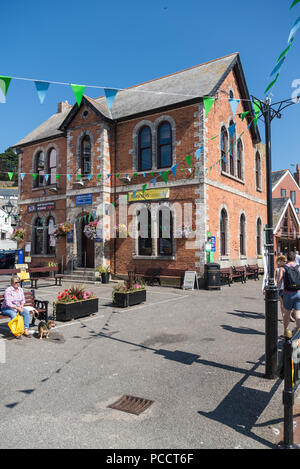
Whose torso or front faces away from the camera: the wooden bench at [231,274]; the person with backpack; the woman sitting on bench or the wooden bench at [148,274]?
the person with backpack

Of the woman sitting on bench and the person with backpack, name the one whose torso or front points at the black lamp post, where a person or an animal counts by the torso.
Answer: the woman sitting on bench

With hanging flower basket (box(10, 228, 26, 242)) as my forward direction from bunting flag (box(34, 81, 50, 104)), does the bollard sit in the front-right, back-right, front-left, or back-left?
back-right

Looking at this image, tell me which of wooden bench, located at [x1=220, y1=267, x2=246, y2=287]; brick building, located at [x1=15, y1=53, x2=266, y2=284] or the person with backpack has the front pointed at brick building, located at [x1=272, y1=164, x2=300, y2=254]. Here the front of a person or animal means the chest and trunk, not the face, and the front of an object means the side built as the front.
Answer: the person with backpack

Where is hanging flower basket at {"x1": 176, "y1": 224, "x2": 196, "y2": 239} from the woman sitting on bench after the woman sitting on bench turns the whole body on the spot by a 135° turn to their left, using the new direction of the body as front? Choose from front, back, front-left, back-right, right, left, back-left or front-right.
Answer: front-right

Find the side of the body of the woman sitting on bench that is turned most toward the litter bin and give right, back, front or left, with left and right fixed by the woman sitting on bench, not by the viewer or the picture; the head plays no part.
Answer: left

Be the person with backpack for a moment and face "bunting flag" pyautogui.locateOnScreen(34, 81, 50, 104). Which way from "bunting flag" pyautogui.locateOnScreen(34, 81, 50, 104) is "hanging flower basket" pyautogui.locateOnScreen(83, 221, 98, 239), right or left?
right

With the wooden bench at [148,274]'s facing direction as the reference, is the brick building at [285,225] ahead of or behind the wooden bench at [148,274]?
behind

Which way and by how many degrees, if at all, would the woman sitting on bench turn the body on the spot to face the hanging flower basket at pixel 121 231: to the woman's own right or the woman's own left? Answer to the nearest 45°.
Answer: approximately 90° to the woman's own left

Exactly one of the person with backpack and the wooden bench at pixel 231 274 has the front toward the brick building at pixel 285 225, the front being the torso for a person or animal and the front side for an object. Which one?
the person with backpack

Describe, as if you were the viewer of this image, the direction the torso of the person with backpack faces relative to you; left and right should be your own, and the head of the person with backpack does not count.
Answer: facing away from the viewer

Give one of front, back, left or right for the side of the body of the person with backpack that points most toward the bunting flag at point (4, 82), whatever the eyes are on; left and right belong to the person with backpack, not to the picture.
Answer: left
